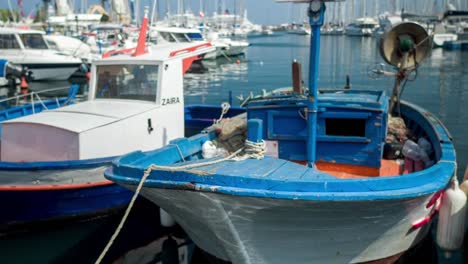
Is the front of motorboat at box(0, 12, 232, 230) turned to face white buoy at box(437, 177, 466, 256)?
no

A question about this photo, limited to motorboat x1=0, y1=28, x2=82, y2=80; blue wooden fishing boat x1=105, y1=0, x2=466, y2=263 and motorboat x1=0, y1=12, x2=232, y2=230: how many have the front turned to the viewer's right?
1

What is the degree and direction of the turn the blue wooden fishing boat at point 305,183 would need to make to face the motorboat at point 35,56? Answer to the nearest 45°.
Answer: approximately 90° to its right

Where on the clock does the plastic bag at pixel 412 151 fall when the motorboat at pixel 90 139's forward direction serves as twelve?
The plastic bag is roughly at 8 o'clock from the motorboat.

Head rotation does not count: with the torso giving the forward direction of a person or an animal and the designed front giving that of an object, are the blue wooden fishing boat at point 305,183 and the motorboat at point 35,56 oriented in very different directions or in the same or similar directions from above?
very different directions

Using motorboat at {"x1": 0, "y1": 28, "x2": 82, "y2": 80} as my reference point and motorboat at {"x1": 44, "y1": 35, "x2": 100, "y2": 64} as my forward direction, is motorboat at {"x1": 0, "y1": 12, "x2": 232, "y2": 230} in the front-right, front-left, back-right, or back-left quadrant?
back-right

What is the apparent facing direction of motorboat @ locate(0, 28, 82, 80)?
to the viewer's right

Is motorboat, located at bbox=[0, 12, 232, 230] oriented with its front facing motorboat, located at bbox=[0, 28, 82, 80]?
no

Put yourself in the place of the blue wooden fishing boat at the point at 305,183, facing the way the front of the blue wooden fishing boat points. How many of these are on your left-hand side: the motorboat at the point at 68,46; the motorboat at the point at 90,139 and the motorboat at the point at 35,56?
0

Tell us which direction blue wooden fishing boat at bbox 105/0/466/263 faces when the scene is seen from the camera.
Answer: facing the viewer and to the left of the viewer

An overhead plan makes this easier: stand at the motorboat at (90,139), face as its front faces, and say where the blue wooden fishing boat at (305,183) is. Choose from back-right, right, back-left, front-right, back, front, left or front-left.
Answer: left
